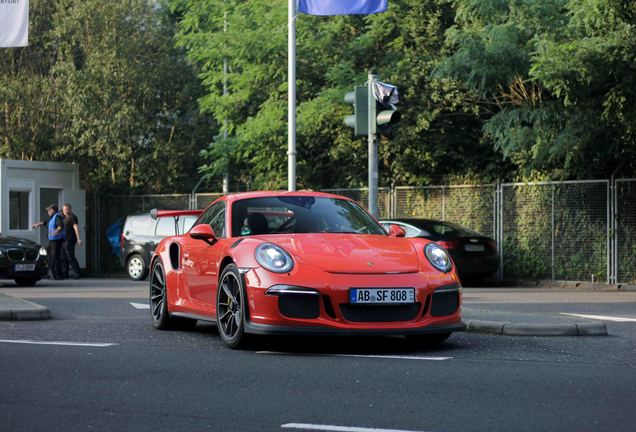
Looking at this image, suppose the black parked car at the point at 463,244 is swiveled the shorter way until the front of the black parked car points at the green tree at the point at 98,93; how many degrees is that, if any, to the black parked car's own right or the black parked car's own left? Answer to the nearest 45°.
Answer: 0° — it already faces it

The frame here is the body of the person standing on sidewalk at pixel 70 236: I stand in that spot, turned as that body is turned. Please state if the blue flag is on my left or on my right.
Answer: on my left

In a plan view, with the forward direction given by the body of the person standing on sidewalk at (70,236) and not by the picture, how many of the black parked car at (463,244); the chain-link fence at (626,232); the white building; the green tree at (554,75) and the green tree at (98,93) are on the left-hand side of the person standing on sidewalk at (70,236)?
3

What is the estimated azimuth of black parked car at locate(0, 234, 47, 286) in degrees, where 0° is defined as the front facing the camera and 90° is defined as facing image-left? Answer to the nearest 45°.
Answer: approximately 315°

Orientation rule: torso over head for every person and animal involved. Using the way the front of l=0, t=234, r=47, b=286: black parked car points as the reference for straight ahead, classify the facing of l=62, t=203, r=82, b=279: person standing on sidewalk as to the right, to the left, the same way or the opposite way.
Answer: to the right

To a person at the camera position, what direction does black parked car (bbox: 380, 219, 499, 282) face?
facing away from the viewer and to the left of the viewer

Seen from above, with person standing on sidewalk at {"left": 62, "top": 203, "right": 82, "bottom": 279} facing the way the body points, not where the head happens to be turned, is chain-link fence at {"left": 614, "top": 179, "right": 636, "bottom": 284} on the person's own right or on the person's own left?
on the person's own left

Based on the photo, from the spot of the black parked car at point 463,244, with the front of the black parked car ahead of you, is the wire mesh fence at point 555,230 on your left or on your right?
on your right

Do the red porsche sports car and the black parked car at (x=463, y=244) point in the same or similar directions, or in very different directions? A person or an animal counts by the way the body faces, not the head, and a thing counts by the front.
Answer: very different directions

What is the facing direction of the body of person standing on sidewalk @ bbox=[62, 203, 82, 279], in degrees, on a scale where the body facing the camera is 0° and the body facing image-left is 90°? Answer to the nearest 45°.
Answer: approximately 45°
